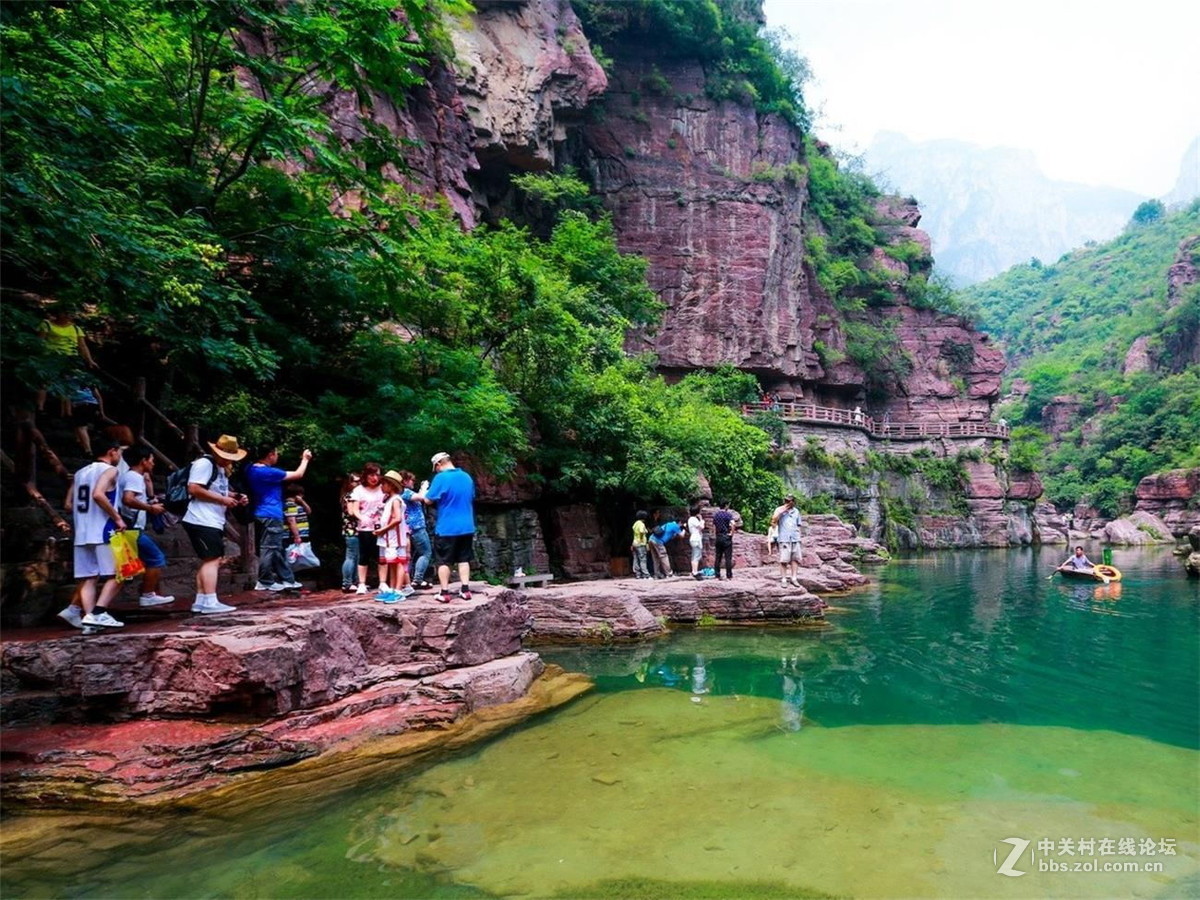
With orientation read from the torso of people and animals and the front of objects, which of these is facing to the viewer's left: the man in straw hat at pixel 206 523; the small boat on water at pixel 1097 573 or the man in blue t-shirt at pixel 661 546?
the small boat on water
